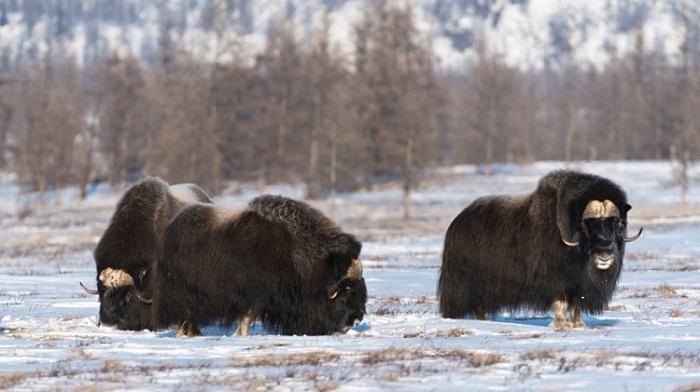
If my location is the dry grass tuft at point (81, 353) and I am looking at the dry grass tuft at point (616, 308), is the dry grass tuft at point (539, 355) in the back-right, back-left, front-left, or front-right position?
front-right

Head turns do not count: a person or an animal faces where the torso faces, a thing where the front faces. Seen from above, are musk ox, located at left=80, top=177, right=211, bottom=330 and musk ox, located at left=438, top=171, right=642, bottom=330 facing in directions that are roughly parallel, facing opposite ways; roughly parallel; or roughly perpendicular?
roughly perpendicular

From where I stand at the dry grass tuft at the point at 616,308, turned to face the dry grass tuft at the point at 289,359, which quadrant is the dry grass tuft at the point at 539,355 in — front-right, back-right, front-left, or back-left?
front-left

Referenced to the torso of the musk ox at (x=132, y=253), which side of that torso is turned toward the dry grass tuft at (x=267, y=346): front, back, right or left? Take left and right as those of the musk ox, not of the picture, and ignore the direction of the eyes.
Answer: left

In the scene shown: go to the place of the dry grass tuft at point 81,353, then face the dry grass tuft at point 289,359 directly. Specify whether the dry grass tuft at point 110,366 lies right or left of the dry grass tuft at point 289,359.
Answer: right

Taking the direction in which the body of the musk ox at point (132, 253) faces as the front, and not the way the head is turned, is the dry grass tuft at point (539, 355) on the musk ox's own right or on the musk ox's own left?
on the musk ox's own left

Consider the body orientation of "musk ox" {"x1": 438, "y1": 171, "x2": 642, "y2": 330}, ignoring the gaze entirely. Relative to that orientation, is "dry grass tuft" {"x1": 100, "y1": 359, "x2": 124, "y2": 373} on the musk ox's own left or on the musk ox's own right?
on the musk ox's own right

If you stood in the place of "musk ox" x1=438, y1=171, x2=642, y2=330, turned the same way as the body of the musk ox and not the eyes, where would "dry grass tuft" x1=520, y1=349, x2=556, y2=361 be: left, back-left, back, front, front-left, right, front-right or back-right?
front-right

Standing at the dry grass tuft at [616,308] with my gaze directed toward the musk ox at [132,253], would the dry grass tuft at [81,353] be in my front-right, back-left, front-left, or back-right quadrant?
front-left

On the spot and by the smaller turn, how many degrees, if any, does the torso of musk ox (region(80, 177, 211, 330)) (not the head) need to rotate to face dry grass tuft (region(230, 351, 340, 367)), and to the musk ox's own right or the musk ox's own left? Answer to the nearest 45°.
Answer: approximately 45° to the musk ox's own left

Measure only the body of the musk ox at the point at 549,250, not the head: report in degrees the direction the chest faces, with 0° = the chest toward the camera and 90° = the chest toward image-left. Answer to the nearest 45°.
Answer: approximately 315°

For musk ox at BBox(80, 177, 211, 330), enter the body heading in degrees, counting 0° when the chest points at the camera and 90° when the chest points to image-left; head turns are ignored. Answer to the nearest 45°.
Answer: approximately 45°

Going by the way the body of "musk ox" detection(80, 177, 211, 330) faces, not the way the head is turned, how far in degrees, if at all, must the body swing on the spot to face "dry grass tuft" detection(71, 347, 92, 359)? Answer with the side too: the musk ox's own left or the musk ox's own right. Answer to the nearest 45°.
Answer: approximately 45° to the musk ox's own left

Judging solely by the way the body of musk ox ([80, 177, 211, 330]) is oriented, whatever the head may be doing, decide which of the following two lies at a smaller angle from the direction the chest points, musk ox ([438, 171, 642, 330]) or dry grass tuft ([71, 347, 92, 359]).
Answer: the dry grass tuft

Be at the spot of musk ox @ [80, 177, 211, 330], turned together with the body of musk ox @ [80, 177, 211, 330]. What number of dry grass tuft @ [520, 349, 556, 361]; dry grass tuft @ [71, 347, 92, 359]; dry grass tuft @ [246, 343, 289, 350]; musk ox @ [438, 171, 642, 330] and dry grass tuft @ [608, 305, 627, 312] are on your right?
0
